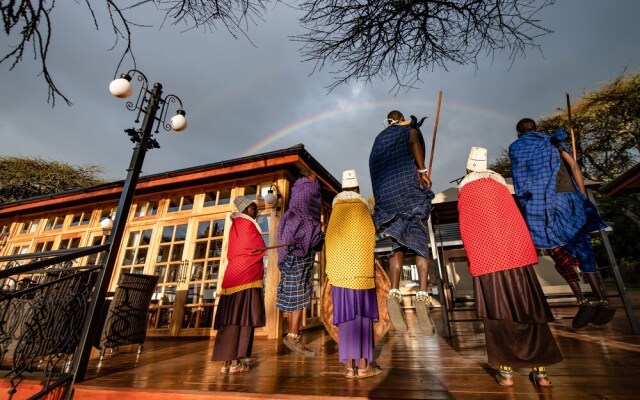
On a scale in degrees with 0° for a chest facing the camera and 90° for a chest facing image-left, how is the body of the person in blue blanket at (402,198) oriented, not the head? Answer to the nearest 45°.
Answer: approximately 180°

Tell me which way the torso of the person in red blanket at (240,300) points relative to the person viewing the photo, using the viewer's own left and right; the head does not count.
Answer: facing away from the viewer and to the right of the viewer

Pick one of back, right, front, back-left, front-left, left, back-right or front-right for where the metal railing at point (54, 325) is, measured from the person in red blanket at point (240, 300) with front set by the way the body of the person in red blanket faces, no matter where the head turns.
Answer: back-left

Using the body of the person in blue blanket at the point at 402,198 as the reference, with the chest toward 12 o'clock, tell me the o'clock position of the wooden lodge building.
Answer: The wooden lodge building is roughly at 10 o'clock from the person in blue blanket.

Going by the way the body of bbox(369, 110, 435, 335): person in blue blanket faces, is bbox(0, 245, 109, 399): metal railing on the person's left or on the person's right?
on the person's left

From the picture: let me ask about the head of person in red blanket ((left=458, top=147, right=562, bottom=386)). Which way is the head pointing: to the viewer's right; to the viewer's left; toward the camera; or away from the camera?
away from the camera

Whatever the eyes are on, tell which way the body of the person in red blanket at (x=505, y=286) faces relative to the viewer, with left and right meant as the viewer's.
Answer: facing away from the viewer

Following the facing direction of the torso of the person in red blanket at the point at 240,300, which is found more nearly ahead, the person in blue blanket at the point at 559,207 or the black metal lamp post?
the person in blue blanket

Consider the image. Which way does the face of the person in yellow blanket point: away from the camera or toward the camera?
away from the camera
